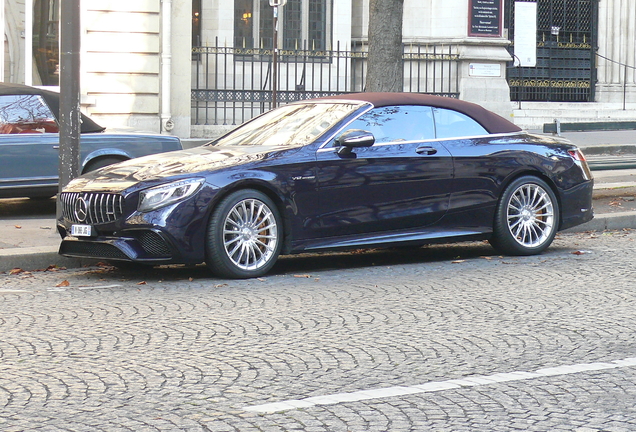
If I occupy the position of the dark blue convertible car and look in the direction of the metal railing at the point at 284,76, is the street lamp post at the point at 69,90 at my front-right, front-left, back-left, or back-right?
front-left

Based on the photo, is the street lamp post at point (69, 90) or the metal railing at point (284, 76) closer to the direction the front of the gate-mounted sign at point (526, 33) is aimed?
the street lamp post

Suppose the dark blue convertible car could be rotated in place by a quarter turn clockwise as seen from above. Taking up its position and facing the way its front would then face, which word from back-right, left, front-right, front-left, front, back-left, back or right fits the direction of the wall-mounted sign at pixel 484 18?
front-right

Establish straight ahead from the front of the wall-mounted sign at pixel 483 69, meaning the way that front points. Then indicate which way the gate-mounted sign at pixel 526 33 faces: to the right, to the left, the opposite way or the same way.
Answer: the same way

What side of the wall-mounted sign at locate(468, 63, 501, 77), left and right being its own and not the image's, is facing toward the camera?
front

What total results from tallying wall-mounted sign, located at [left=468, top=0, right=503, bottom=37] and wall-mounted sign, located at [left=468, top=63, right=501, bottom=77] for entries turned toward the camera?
2

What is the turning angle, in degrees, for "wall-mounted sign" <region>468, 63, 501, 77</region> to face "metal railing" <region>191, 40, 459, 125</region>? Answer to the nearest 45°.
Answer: approximately 90° to its right

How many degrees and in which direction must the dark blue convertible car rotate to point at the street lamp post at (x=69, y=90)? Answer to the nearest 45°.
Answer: approximately 90° to its right

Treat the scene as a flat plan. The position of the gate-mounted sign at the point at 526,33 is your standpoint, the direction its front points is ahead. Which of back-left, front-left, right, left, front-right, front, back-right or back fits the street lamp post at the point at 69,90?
front

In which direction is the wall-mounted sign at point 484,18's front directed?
toward the camera

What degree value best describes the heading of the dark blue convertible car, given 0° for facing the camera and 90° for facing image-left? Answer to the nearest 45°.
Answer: approximately 45°

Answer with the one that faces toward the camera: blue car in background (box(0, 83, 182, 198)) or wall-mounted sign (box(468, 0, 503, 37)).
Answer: the wall-mounted sign
